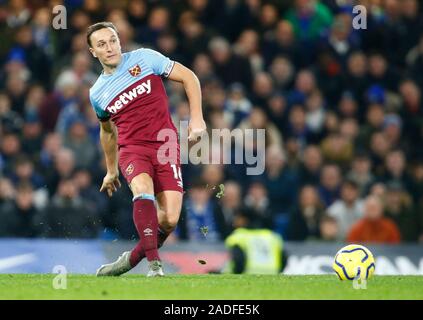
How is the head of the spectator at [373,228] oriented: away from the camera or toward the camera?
toward the camera

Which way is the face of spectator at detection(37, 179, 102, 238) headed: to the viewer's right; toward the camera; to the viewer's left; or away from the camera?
toward the camera

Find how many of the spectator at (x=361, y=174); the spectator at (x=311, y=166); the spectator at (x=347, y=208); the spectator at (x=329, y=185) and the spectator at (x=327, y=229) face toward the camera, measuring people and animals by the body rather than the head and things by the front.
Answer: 5

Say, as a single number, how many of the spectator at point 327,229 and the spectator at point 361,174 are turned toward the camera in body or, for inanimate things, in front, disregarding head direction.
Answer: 2

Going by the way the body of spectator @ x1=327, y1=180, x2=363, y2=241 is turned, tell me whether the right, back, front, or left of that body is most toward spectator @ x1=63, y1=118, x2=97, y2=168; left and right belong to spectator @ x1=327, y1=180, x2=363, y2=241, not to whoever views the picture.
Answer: right

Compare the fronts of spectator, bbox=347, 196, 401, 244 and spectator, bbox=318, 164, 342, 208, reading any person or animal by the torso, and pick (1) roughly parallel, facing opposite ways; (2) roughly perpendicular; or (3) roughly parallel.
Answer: roughly parallel

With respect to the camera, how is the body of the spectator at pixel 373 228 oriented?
toward the camera

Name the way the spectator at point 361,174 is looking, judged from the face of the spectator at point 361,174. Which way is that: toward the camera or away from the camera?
toward the camera

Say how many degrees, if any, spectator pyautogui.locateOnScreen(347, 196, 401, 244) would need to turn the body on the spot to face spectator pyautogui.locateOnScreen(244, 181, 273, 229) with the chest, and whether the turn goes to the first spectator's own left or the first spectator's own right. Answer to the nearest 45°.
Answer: approximately 90° to the first spectator's own right

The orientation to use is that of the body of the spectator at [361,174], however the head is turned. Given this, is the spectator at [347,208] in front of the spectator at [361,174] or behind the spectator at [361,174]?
in front

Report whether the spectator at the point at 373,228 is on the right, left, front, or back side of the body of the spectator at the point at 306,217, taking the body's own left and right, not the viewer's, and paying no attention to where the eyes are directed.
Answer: left

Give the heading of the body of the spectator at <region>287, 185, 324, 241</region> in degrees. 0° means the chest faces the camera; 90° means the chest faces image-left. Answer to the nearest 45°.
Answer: approximately 0°

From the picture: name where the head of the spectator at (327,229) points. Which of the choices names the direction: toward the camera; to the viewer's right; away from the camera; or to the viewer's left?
toward the camera

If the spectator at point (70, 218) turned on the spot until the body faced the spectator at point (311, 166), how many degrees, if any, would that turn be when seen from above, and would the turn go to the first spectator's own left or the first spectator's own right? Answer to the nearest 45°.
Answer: approximately 90° to the first spectator's own left

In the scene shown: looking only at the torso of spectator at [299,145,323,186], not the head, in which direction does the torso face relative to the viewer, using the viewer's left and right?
facing the viewer

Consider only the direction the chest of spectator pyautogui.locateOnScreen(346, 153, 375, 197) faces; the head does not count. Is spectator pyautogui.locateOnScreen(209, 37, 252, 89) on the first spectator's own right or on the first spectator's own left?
on the first spectator's own right
